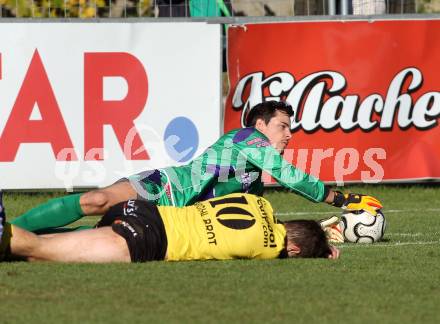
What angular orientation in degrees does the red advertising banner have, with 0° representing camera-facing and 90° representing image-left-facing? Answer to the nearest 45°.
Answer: approximately 0°

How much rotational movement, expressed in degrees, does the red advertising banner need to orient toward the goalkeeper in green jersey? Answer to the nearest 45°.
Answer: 0° — it already faces them

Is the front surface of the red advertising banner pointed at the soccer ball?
yes
